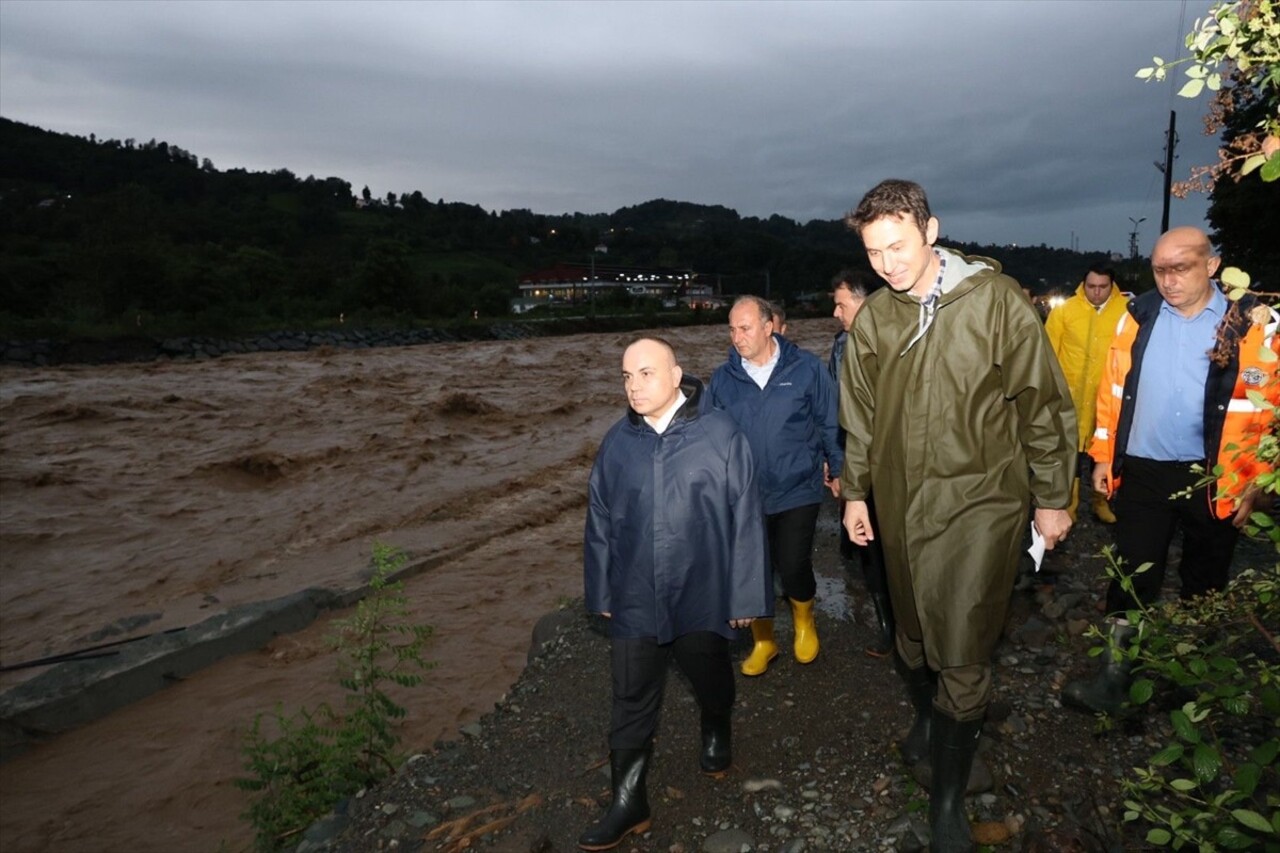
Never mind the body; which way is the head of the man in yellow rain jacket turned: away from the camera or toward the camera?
toward the camera

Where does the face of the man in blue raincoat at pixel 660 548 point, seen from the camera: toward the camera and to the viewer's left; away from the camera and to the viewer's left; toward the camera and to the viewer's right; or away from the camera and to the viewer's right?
toward the camera and to the viewer's left

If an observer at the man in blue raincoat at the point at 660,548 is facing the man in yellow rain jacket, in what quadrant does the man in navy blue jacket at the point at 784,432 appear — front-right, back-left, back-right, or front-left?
front-left

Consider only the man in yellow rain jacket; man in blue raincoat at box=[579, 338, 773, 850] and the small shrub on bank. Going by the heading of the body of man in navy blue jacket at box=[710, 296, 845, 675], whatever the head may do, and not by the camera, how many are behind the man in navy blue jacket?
1

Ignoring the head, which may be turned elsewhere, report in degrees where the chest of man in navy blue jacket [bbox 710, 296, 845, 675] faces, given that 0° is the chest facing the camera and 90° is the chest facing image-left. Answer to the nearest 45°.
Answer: approximately 45°

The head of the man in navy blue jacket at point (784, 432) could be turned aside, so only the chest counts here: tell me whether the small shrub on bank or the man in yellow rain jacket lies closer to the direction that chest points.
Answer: the small shrub on bank

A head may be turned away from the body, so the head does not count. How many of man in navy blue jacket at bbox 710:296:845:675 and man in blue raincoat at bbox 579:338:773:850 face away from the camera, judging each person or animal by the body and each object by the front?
0

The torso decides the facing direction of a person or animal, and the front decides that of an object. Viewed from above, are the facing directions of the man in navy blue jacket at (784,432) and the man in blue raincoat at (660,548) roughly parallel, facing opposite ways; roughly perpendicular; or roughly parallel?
roughly parallel

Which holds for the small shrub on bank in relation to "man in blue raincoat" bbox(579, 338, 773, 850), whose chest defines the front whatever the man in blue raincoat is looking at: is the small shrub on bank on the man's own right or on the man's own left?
on the man's own right

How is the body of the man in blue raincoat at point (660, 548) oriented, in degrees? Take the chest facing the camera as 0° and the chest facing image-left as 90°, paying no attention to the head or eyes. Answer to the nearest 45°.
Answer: approximately 45°

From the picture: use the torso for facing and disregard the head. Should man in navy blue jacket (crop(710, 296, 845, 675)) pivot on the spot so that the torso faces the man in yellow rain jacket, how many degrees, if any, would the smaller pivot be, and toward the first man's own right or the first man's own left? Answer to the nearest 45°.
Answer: approximately 180°

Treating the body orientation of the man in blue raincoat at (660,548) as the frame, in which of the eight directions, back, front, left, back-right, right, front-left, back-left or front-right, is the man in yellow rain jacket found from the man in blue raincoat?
back
